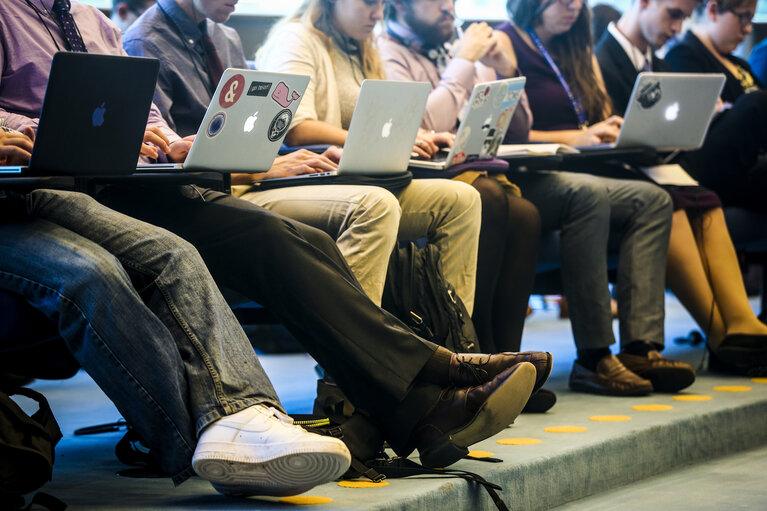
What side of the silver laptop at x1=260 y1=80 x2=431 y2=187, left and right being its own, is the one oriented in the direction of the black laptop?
left

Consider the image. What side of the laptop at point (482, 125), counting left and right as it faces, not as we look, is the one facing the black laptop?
left

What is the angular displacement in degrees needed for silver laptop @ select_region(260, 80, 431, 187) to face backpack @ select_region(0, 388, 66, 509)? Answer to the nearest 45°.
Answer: approximately 135° to its left

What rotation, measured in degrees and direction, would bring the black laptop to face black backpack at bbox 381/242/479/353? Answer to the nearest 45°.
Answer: approximately 135° to its right

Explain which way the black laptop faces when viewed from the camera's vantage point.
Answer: facing away from the viewer and to the left of the viewer
